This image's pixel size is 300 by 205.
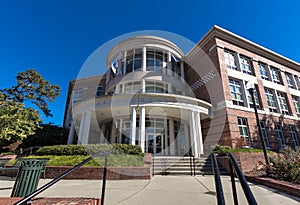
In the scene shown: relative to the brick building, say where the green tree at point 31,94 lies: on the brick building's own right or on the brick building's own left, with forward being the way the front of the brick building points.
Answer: on the brick building's own right

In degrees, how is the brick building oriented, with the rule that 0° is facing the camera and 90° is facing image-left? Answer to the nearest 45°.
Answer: approximately 0°

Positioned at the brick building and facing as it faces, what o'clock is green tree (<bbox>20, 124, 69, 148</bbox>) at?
The green tree is roughly at 3 o'clock from the brick building.
